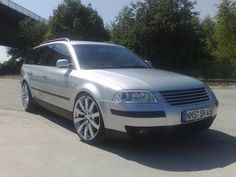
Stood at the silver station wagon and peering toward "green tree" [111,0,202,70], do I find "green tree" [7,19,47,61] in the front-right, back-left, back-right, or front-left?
front-left

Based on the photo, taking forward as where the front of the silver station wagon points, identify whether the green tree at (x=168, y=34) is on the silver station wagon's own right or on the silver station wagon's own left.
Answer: on the silver station wagon's own left

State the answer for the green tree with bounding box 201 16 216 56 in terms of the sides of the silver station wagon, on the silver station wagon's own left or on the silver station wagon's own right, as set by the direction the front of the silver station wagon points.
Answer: on the silver station wagon's own left

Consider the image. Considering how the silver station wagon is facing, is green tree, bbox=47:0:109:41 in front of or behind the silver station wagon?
behind

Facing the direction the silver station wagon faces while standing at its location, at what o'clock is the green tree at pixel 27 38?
The green tree is roughly at 7 o'clock from the silver station wagon.

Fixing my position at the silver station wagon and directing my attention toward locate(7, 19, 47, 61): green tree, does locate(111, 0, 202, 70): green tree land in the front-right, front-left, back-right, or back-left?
front-right
